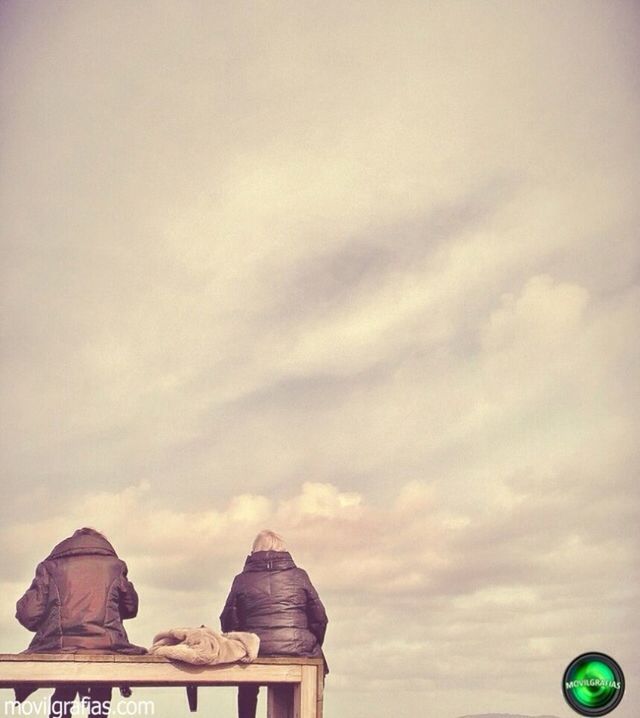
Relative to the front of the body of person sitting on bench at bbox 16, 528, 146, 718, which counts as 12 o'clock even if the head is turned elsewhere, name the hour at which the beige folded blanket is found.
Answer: The beige folded blanket is roughly at 4 o'clock from the person sitting on bench.

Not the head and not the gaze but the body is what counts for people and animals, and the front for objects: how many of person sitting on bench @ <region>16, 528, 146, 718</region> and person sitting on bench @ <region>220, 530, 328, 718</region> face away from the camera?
2

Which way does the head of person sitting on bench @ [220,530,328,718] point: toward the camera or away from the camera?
away from the camera

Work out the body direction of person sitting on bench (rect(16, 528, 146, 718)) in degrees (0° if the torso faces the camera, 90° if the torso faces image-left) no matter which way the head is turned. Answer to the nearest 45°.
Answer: approximately 180°

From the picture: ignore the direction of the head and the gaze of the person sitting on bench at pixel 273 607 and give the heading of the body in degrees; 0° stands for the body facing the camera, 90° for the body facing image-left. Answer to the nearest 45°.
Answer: approximately 180°

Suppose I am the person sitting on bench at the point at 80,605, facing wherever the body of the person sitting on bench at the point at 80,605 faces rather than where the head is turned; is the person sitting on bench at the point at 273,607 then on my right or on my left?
on my right
